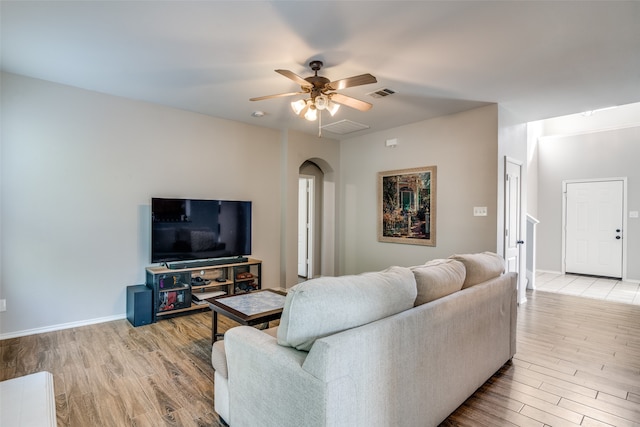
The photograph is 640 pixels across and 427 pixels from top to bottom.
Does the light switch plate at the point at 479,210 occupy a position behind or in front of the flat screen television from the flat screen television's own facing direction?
in front

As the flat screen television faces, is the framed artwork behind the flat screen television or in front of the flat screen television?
in front

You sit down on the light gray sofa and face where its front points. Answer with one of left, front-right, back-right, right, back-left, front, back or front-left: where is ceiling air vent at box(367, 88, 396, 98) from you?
front-right

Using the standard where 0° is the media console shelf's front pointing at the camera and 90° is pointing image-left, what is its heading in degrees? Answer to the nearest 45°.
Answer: approximately 315°

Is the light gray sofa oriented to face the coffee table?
yes

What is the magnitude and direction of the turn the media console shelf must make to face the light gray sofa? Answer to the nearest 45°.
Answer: approximately 45° to its right

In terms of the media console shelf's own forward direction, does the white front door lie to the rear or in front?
in front

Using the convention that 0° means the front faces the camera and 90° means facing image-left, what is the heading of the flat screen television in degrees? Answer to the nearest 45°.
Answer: approximately 315°

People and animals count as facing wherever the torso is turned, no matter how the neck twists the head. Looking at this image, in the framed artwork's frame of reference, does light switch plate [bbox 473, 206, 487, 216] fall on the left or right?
on its left

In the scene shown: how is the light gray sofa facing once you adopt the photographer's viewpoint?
facing away from the viewer and to the left of the viewer

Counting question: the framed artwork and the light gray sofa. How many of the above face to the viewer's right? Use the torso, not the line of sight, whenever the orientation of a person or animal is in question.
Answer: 0
